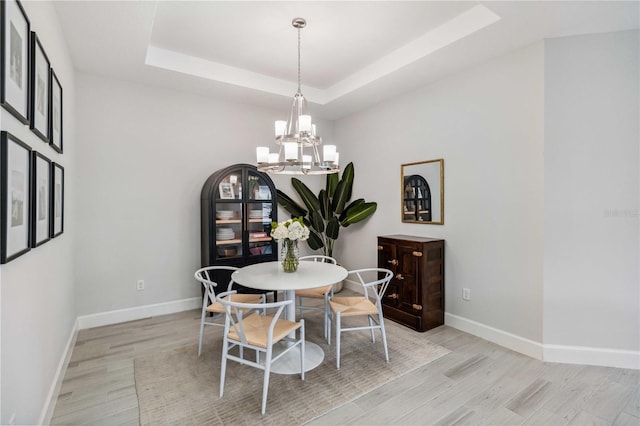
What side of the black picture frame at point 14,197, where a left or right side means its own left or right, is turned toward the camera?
right

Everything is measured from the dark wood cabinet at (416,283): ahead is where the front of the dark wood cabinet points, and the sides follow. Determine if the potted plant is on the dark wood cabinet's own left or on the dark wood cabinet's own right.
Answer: on the dark wood cabinet's own right

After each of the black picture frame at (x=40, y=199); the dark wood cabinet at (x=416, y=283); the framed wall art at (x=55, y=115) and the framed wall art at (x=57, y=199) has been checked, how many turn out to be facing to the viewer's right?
3

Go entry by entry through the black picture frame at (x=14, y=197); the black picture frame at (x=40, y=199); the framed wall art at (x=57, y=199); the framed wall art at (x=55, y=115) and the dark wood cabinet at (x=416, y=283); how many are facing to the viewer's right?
4

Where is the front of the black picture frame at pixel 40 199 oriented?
to the viewer's right

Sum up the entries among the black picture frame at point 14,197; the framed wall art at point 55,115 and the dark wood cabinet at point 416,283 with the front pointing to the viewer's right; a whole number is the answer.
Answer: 2

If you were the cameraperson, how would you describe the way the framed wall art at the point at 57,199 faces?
facing to the right of the viewer

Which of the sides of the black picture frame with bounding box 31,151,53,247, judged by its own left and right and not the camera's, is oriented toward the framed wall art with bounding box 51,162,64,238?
left

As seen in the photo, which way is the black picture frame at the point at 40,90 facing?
to the viewer's right

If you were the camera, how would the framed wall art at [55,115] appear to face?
facing to the right of the viewer
